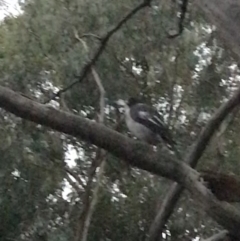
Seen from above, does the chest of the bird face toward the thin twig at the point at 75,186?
no

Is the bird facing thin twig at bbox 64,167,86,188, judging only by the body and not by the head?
no

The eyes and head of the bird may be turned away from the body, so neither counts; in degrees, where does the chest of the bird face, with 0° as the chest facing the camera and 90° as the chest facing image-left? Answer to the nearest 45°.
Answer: approximately 90°

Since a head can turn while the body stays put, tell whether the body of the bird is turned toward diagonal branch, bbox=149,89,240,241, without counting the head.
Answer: no
